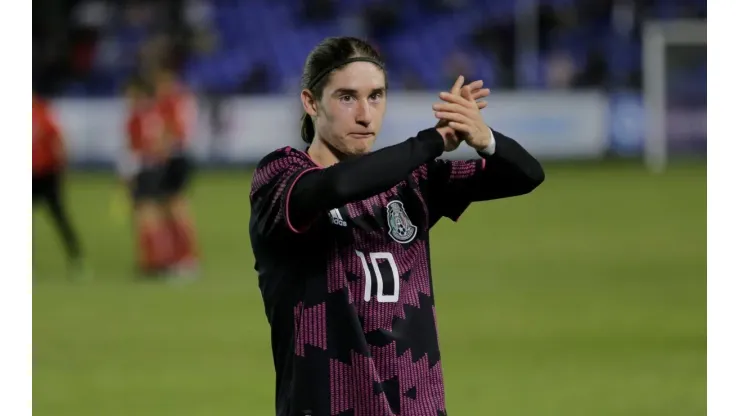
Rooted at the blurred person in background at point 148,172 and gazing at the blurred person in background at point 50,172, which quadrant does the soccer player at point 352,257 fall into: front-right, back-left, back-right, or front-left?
back-left

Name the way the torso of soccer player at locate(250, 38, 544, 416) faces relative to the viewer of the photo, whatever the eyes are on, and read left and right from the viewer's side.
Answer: facing the viewer and to the right of the viewer

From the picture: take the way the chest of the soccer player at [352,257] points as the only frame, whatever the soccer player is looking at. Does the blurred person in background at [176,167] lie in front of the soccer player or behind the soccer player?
behind

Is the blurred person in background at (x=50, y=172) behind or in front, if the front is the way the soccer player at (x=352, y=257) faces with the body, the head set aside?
behind

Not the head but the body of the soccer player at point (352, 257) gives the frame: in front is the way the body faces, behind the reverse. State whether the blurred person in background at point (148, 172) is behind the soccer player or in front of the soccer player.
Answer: behind

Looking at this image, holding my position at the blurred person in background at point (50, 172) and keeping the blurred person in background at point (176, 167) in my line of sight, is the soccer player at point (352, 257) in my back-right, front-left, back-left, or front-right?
front-right
